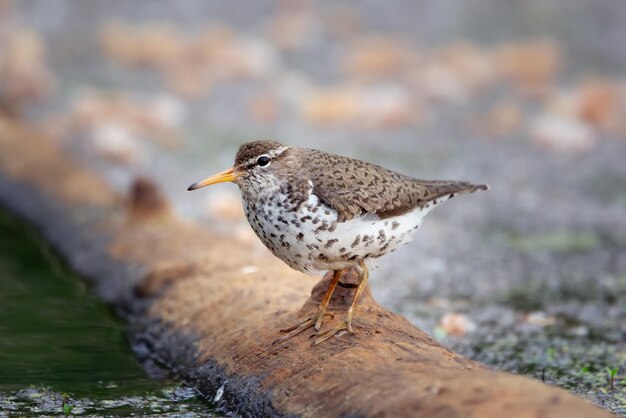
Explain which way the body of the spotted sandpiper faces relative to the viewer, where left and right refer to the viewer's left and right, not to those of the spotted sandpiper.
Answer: facing to the left of the viewer
